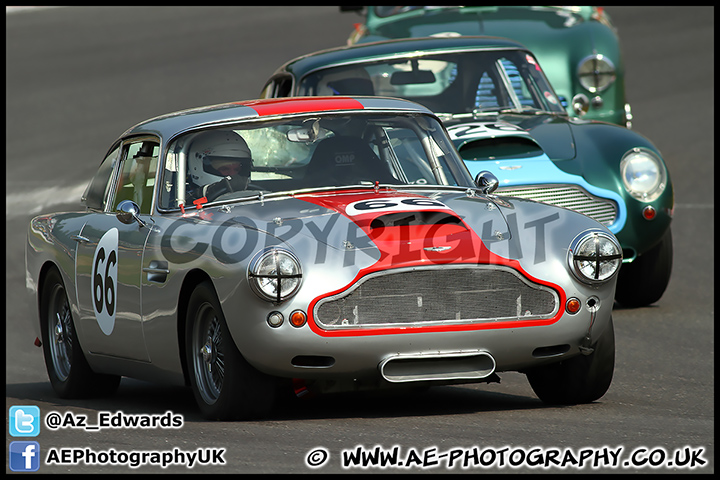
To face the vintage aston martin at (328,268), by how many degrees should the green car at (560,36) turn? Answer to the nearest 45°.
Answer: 0° — it already faces it

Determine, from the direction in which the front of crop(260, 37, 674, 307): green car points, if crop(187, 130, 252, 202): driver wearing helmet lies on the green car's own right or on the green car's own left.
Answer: on the green car's own right

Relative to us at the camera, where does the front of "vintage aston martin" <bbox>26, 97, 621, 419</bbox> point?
facing the viewer and to the right of the viewer

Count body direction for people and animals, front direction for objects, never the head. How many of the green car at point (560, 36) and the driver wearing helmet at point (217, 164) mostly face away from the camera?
0

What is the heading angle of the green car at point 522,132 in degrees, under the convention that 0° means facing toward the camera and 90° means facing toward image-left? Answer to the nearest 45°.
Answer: approximately 315°

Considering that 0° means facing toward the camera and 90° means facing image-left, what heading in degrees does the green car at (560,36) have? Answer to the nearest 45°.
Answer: approximately 0°

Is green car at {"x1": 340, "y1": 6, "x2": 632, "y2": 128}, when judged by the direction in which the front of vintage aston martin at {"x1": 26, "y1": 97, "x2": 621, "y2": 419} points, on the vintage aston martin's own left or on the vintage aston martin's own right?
on the vintage aston martin's own left

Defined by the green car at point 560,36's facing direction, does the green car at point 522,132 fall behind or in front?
in front

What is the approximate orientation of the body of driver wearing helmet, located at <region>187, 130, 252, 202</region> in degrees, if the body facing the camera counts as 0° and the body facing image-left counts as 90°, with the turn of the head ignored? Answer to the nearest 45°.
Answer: approximately 315°
